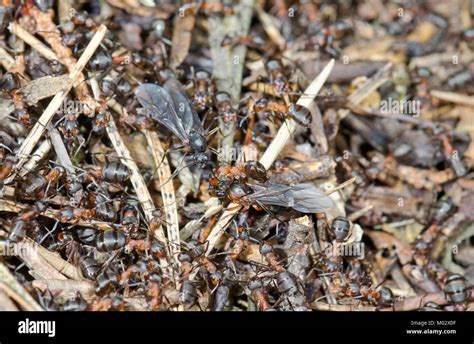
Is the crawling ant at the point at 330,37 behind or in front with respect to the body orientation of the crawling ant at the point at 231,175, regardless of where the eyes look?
behind

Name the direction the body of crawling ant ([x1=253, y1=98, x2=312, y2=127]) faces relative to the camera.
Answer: to the viewer's left

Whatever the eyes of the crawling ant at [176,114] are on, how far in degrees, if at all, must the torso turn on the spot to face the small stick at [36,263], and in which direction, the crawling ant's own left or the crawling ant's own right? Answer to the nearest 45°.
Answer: approximately 90° to the crawling ant's own right

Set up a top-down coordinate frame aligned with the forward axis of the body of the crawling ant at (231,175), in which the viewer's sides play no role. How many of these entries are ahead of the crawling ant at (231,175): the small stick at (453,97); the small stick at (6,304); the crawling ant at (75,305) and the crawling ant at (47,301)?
3

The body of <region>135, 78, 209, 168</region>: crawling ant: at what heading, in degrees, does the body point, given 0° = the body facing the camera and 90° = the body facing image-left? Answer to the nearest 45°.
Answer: approximately 315°

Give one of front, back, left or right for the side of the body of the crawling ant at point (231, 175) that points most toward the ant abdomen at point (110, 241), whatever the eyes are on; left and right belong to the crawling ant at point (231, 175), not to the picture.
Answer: front

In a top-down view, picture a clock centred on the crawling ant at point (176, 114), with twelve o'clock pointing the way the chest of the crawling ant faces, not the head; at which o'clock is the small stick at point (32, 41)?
The small stick is roughly at 5 o'clock from the crawling ant.

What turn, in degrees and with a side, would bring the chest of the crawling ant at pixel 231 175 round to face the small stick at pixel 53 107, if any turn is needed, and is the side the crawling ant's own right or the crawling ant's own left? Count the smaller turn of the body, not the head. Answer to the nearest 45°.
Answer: approximately 45° to the crawling ant's own right
